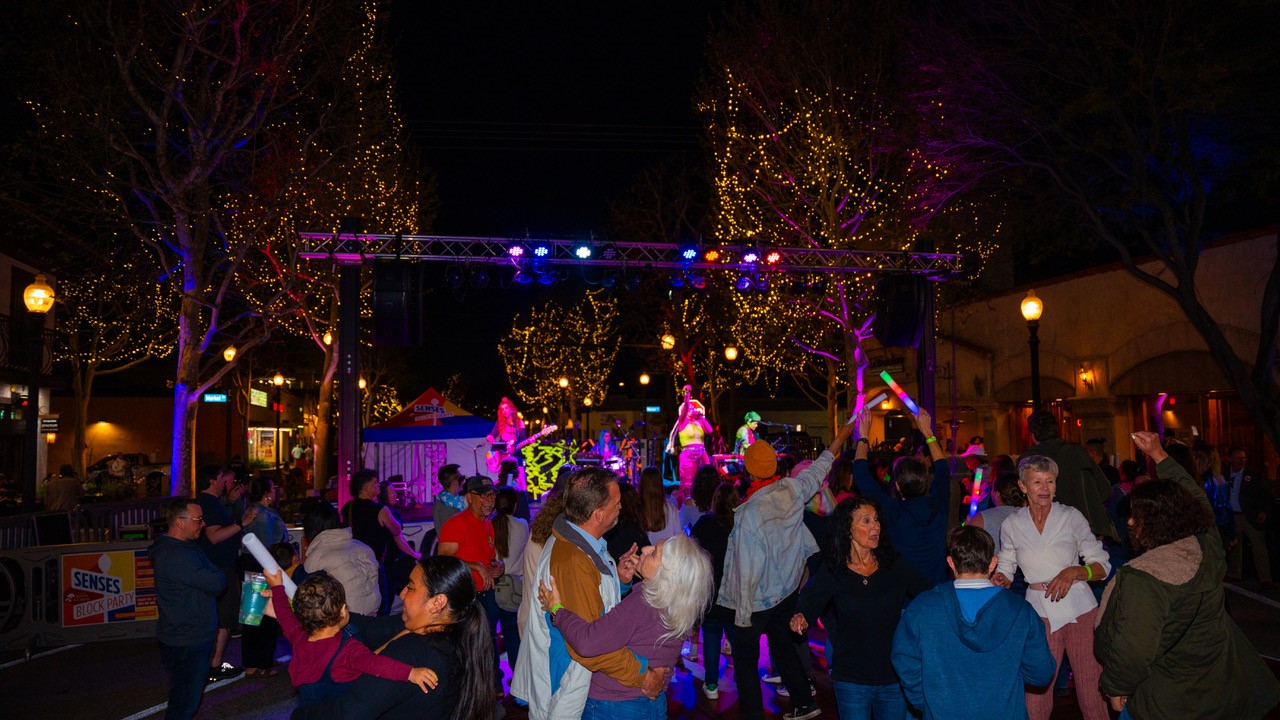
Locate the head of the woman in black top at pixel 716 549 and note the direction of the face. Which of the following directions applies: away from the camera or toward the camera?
away from the camera

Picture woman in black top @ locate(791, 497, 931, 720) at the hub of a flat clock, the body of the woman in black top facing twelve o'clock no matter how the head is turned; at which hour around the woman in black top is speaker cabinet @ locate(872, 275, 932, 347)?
The speaker cabinet is roughly at 6 o'clock from the woman in black top.

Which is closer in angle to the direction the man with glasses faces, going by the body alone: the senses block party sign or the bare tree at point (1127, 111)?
the bare tree

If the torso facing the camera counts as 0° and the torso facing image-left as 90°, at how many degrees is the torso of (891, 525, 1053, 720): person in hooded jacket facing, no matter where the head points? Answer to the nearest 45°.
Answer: approximately 180°

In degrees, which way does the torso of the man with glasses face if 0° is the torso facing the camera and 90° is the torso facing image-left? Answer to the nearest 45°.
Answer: approximately 270°

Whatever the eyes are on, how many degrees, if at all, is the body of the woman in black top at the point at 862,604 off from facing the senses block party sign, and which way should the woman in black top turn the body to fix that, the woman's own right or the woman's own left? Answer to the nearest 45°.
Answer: approximately 135° to the woman's own right

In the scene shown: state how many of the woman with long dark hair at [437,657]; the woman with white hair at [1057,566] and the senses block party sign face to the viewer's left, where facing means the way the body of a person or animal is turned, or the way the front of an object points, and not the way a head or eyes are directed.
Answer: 1

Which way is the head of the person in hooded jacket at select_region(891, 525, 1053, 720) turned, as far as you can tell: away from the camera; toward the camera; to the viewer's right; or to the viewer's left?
away from the camera

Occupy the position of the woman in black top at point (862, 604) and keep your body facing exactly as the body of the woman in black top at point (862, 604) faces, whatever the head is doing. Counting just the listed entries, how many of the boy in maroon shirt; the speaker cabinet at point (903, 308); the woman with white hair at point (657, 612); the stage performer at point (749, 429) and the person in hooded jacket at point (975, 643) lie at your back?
2

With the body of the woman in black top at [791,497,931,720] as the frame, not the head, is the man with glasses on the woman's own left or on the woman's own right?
on the woman's own right

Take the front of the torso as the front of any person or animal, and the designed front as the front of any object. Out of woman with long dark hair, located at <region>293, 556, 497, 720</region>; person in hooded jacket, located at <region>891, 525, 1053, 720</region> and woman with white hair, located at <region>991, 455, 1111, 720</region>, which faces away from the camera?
the person in hooded jacket

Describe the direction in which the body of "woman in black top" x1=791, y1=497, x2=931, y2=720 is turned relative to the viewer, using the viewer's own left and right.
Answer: facing the viewer

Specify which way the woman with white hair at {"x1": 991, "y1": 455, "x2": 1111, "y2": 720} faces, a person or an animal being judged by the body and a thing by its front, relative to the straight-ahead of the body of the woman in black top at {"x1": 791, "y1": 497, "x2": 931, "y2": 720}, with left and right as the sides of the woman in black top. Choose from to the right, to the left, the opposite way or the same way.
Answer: the same way

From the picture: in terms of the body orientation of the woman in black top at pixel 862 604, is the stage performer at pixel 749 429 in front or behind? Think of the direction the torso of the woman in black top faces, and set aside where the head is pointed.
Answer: behind

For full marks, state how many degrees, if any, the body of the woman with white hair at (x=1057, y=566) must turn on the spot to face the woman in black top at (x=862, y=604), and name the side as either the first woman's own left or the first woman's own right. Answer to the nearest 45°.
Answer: approximately 45° to the first woman's own right
